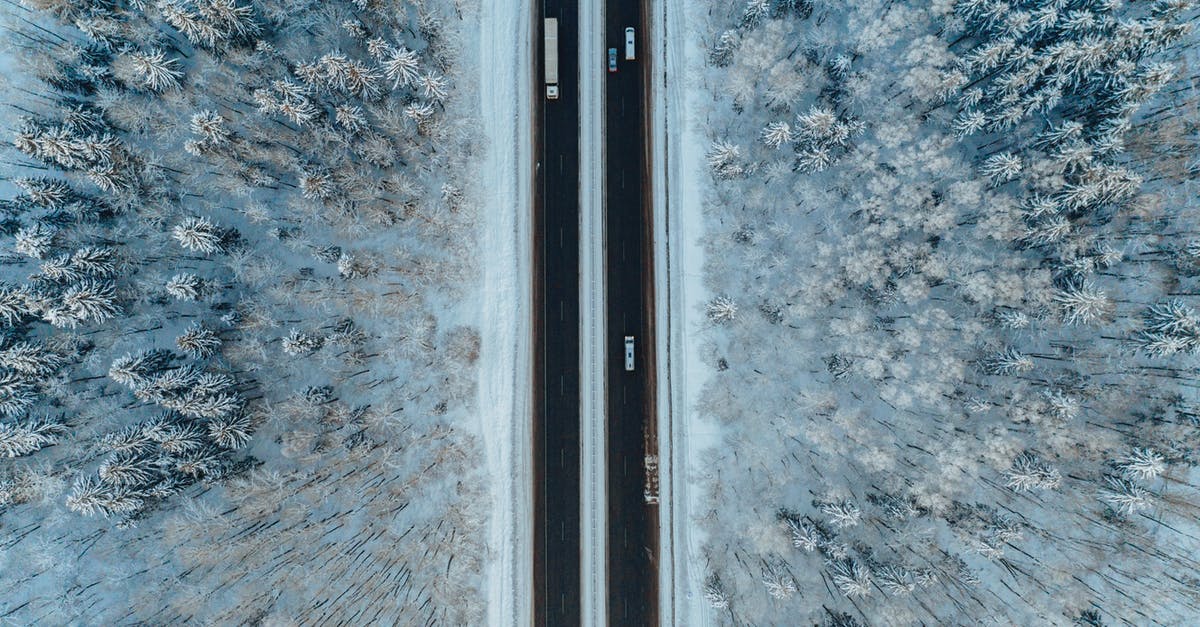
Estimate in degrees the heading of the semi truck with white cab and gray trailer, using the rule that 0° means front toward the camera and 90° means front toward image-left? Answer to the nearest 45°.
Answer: approximately 0°

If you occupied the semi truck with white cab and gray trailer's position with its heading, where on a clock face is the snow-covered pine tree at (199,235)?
The snow-covered pine tree is roughly at 3 o'clock from the semi truck with white cab and gray trailer.

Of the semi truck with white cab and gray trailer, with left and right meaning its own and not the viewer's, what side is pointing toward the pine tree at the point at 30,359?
right

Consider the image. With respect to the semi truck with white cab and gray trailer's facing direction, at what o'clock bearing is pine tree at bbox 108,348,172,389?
The pine tree is roughly at 3 o'clock from the semi truck with white cab and gray trailer.

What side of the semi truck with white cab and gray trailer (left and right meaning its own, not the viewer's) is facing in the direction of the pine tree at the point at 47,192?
right
